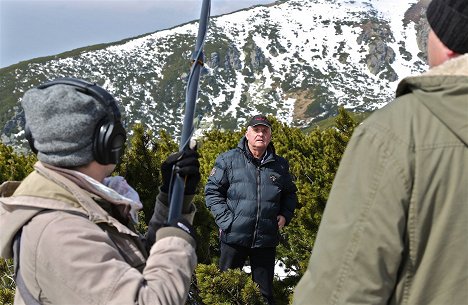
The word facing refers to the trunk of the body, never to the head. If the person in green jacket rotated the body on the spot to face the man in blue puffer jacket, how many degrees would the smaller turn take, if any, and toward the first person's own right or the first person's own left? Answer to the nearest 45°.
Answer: approximately 45° to the first person's own right

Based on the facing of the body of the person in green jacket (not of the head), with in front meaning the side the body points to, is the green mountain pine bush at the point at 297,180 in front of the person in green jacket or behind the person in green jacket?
in front

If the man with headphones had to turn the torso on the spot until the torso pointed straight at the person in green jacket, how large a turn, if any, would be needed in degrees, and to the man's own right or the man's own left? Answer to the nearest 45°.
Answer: approximately 90° to the man's own right

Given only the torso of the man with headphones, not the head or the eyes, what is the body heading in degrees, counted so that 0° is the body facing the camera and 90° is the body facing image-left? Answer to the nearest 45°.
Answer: approximately 225°

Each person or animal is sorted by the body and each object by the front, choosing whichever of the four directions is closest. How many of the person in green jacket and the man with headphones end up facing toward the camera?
0

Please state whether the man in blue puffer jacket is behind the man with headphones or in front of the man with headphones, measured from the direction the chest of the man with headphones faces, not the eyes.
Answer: in front

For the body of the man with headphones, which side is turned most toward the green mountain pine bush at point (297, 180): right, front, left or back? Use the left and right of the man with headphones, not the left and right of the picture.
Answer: front

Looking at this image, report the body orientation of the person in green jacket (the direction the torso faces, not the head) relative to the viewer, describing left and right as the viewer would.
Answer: facing away from the viewer and to the left of the viewer

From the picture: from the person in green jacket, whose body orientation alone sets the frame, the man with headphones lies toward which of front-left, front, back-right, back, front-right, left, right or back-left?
front-left

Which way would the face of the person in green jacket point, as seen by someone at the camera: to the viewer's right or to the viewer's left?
to the viewer's left
